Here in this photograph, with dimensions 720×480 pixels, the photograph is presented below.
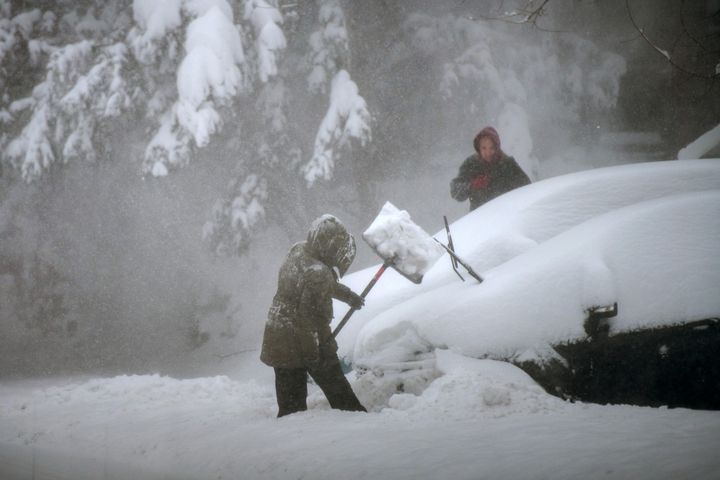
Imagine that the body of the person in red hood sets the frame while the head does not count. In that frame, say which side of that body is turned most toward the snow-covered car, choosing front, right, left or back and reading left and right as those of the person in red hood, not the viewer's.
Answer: front

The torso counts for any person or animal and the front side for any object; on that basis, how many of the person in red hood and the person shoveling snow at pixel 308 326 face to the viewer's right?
1

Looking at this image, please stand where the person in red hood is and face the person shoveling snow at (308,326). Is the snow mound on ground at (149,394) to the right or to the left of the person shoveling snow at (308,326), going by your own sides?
right

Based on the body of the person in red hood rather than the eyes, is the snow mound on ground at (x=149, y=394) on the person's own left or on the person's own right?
on the person's own right

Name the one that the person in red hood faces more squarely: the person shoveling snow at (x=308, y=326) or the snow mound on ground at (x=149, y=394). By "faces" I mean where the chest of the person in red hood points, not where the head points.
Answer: the person shoveling snow

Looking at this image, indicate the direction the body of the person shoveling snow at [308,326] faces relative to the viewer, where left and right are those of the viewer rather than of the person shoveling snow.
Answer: facing to the right of the viewer

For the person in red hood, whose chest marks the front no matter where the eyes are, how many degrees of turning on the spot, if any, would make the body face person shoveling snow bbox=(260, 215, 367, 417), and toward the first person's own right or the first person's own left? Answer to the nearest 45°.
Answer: approximately 45° to the first person's own right

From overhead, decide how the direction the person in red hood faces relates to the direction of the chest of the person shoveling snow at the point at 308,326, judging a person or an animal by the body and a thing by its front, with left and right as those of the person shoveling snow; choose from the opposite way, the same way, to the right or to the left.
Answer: to the right

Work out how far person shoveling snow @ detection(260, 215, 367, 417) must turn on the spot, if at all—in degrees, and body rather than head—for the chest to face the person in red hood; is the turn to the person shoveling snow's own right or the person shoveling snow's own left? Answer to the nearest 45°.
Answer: approximately 45° to the person shoveling snow's own left

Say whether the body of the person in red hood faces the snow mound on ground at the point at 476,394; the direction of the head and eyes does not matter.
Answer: yes

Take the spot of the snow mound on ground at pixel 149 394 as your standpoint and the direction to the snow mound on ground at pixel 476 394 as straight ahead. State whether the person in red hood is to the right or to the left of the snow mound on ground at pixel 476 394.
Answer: left
